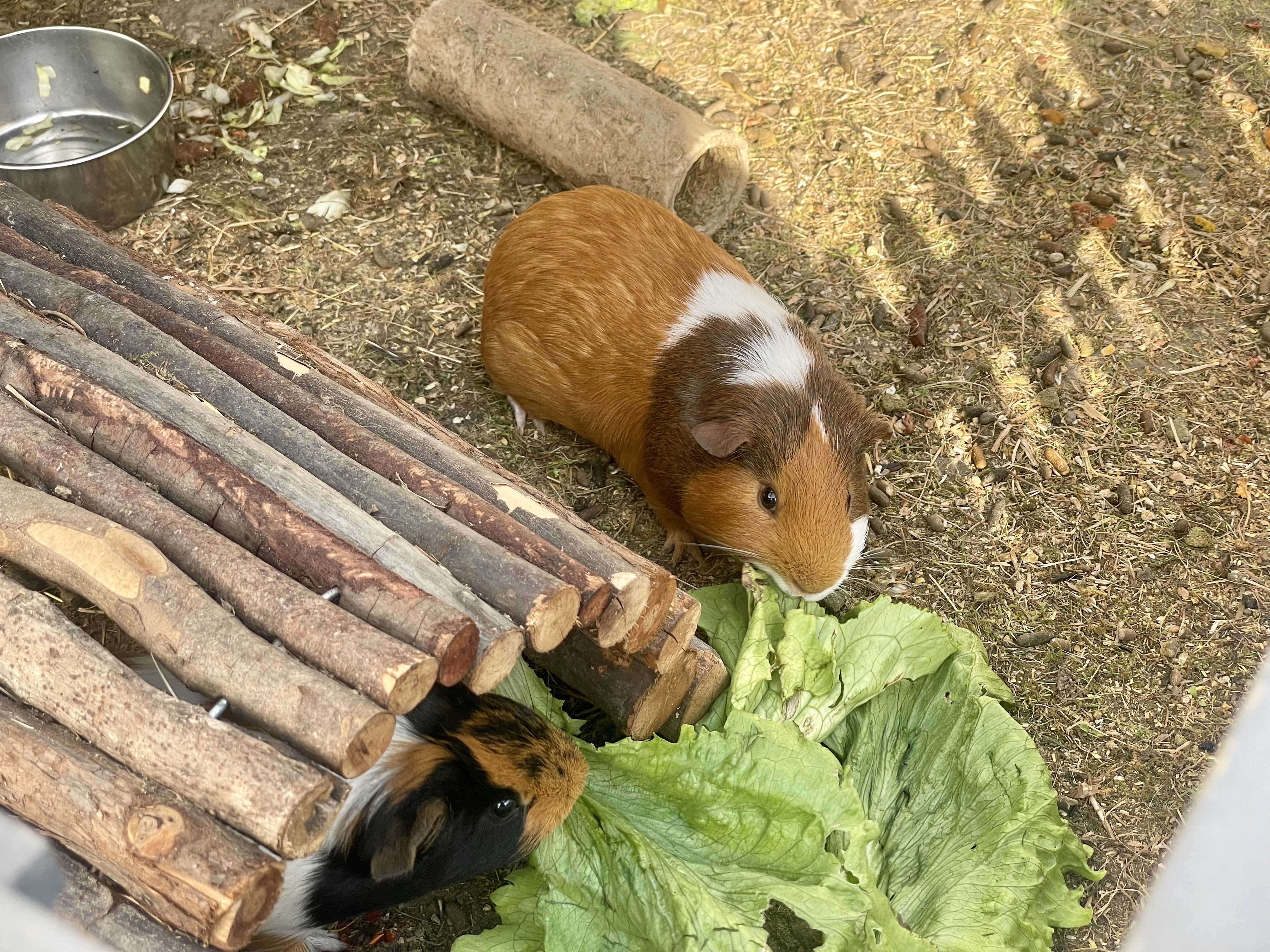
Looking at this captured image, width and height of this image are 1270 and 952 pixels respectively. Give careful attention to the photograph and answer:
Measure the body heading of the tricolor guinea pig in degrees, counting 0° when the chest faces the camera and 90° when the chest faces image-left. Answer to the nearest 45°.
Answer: approximately 270°

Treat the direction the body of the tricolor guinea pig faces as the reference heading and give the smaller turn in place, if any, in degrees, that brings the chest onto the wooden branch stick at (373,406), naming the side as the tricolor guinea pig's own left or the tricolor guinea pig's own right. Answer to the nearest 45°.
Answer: approximately 135° to the tricolor guinea pig's own left

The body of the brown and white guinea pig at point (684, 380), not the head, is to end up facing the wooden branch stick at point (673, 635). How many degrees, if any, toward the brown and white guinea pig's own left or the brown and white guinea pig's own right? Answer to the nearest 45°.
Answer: approximately 45° to the brown and white guinea pig's own right

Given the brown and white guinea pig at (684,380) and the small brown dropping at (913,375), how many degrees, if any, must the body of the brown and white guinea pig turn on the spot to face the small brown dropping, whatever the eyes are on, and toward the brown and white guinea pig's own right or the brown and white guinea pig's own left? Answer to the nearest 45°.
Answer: approximately 90° to the brown and white guinea pig's own left

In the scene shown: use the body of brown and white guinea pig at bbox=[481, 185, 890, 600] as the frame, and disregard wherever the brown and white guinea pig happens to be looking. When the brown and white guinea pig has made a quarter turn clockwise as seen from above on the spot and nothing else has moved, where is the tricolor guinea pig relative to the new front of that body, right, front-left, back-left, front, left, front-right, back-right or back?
front-left

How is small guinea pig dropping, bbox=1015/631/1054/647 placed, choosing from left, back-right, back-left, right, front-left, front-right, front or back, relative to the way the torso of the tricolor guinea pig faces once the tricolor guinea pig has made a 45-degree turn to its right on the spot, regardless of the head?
left

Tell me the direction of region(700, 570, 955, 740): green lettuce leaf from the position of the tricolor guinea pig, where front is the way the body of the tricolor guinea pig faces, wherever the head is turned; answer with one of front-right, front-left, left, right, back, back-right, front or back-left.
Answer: front-left

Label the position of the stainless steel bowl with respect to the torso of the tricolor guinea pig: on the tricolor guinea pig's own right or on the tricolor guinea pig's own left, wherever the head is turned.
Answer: on the tricolor guinea pig's own left

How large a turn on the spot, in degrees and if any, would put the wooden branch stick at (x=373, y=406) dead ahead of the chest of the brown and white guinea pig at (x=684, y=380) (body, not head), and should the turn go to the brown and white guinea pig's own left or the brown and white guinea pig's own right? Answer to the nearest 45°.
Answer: approximately 90° to the brown and white guinea pig's own right

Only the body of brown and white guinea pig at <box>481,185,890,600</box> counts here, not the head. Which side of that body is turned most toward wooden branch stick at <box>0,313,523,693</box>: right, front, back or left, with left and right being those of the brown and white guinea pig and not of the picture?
right

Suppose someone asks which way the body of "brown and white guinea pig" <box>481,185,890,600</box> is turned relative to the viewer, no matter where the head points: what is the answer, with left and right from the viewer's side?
facing the viewer and to the right of the viewer

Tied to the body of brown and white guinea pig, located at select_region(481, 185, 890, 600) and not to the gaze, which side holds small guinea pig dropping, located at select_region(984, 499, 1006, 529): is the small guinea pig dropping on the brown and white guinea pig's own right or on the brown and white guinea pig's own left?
on the brown and white guinea pig's own left
